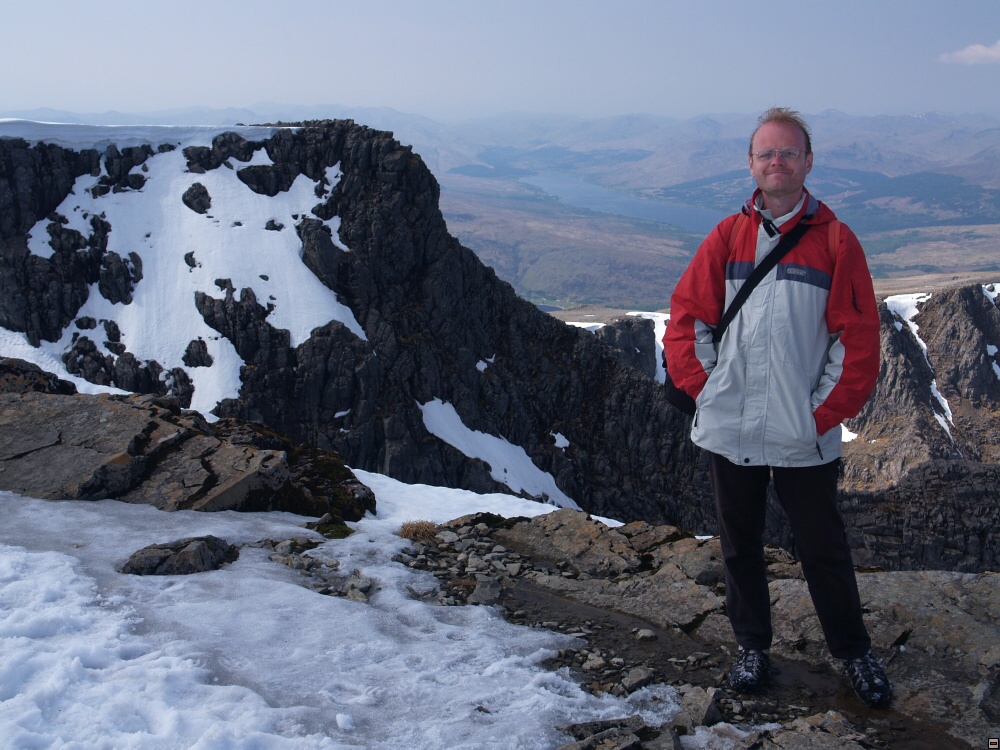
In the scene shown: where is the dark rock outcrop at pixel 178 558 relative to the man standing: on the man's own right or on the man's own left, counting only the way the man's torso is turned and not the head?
on the man's own right

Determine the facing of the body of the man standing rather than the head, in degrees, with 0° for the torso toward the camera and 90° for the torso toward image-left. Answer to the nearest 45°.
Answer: approximately 0°

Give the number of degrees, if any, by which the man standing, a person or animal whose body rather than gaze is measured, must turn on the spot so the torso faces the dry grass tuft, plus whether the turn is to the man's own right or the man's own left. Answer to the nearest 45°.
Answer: approximately 135° to the man's own right
